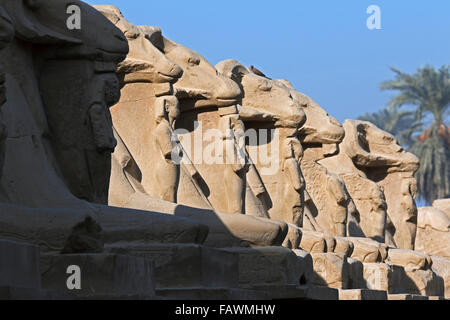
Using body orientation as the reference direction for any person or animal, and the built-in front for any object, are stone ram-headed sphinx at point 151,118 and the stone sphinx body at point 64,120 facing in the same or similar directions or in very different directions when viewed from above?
same or similar directions

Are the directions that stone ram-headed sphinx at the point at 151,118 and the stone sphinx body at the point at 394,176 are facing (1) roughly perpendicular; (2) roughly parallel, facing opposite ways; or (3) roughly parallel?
roughly parallel

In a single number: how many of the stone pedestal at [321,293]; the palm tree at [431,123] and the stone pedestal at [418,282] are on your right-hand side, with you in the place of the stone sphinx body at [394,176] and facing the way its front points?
2

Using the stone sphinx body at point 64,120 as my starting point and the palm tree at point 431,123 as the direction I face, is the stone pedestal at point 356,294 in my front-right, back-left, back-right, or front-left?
front-right

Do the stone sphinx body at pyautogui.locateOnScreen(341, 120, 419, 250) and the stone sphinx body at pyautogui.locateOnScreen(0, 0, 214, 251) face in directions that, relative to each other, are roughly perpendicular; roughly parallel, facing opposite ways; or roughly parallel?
roughly parallel
